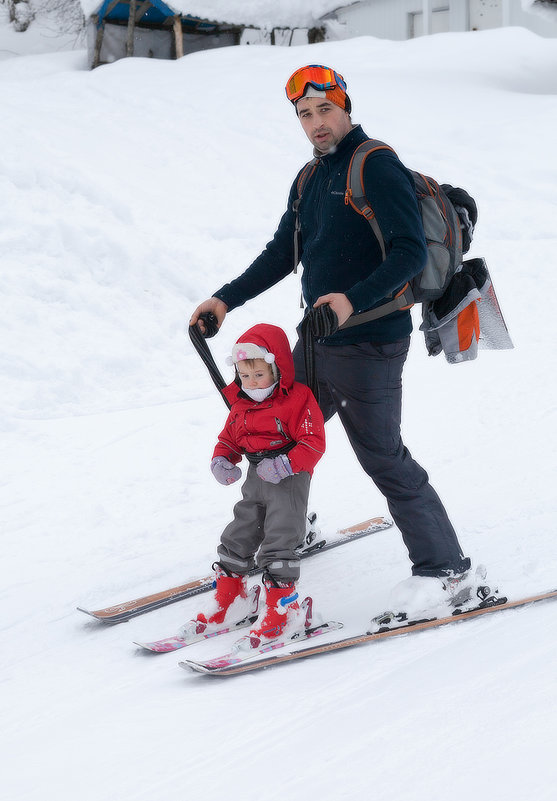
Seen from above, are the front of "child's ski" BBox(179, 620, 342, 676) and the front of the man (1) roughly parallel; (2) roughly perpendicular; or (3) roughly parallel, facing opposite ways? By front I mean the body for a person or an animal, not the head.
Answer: roughly parallel

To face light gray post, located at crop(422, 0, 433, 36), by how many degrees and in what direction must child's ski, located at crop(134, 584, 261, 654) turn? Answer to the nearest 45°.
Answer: approximately 135° to its right

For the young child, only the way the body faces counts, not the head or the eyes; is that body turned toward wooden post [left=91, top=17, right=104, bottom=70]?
no

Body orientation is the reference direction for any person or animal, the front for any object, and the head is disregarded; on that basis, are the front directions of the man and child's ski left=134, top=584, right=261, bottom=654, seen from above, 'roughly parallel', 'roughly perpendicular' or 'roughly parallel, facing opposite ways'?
roughly parallel

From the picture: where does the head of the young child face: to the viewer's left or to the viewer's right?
to the viewer's left

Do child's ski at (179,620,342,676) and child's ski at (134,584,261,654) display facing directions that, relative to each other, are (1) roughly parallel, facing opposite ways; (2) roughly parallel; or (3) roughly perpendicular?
roughly parallel

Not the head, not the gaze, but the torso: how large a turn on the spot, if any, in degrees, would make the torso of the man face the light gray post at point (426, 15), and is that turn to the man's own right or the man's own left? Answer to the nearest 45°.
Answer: approximately 135° to the man's own right

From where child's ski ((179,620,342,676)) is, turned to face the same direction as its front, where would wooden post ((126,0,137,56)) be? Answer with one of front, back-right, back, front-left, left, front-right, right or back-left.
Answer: back-right

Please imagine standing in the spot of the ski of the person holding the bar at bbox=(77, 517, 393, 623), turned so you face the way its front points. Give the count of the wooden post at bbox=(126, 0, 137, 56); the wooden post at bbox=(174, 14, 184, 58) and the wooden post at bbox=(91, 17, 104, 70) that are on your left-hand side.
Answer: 0

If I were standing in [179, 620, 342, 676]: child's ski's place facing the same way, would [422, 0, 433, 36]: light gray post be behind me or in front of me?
behind

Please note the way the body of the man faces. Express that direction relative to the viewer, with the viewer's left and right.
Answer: facing the viewer and to the left of the viewer
